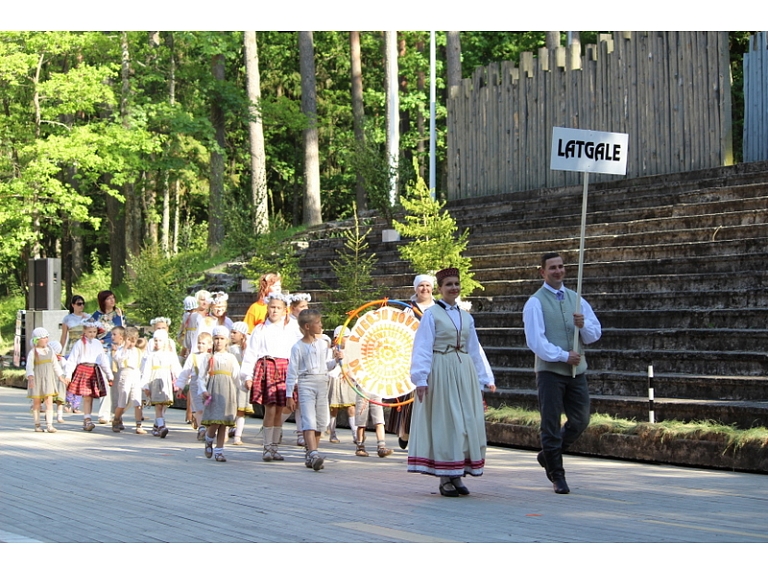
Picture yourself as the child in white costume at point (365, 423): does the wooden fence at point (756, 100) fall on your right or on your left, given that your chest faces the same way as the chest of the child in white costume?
on your left

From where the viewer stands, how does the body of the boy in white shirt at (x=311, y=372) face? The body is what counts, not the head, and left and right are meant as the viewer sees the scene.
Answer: facing the viewer and to the right of the viewer

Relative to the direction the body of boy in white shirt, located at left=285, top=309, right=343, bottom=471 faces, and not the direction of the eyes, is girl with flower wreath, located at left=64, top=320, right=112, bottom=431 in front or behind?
behind

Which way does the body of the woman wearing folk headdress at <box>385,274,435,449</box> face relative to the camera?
toward the camera

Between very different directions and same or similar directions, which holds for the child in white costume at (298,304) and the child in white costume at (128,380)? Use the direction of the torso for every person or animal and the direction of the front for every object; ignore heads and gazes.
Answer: same or similar directions

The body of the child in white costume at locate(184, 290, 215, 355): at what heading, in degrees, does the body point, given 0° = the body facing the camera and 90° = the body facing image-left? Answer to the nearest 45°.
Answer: approximately 315°

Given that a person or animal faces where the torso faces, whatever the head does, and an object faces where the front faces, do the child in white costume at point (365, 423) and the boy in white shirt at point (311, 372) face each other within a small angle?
no

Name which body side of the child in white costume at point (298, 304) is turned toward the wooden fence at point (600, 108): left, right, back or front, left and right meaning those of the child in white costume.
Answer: left
